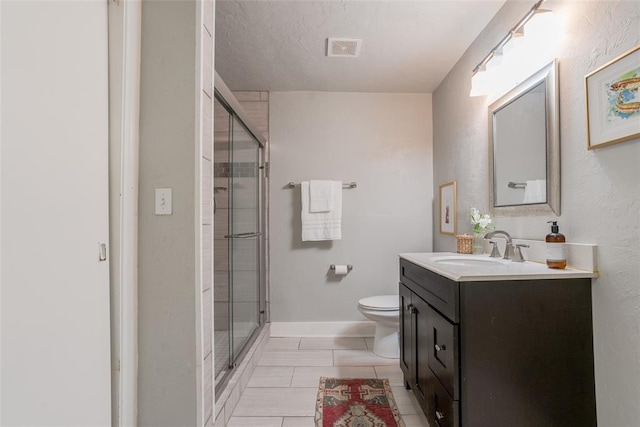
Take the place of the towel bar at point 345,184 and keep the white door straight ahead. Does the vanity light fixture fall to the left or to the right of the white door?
left

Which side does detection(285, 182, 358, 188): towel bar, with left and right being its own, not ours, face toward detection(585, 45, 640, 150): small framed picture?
front

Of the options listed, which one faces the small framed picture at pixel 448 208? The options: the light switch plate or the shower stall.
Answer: the shower stall

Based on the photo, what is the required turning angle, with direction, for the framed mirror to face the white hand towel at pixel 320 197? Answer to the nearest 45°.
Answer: approximately 45° to its right

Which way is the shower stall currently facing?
to the viewer's right

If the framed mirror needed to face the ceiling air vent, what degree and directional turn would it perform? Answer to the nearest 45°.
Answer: approximately 45° to its right

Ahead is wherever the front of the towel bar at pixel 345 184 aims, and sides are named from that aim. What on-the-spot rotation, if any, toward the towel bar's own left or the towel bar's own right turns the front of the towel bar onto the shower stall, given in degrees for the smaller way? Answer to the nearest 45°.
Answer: approximately 45° to the towel bar's own right

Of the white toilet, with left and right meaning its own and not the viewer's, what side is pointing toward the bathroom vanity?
left

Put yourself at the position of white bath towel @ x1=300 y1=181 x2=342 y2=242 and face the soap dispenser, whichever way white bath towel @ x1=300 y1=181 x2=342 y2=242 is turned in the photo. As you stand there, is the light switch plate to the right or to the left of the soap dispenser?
right

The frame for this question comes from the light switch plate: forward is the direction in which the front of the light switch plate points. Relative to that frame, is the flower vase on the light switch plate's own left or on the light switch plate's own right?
on the light switch plate's own left

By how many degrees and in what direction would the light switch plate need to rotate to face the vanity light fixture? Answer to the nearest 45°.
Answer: approximately 90° to its left
